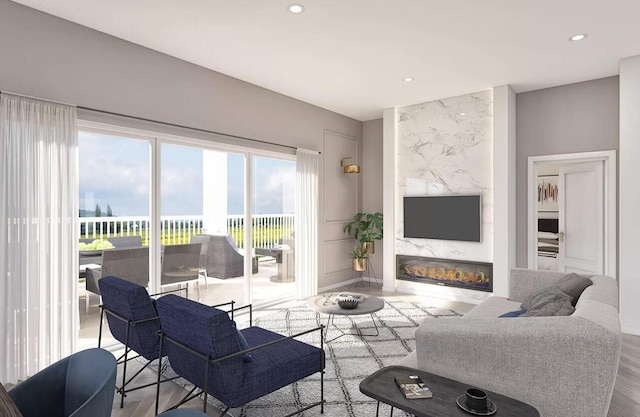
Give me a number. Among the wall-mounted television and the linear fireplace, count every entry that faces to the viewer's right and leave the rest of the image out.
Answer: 0

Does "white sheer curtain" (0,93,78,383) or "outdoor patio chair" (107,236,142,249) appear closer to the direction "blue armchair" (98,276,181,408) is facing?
the outdoor patio chair

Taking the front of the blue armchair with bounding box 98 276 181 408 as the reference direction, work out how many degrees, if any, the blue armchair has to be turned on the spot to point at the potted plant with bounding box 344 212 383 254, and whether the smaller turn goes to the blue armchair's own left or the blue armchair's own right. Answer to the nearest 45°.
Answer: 0° — it already faces it

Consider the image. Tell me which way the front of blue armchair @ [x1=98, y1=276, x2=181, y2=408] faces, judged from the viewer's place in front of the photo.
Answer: facing away from the viewer and to the right of the viewer

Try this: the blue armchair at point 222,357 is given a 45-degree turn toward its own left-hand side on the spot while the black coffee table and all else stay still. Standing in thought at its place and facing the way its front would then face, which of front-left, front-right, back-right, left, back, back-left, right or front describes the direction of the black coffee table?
back-right

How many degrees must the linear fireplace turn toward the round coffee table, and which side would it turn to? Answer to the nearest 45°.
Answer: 0° — it already faces it

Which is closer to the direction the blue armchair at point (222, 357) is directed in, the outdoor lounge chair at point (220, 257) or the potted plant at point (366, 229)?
the potted plant

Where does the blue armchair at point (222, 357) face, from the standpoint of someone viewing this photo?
facing away from the viewer and to the right of the viewer

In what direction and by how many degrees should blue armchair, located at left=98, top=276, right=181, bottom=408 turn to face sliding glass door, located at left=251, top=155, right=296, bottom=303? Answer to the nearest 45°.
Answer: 0° — it already faces it

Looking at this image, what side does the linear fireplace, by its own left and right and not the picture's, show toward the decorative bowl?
front

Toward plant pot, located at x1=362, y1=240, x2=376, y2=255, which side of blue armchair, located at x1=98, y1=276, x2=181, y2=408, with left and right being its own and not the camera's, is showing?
front

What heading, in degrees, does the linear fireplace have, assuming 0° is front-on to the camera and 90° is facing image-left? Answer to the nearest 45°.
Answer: approximately 45°
